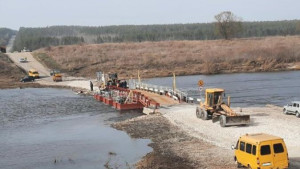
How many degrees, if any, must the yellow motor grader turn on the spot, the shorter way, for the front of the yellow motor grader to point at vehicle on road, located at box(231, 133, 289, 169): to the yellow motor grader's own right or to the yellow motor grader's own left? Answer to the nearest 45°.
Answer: approximately 45° to the yellow motor grader's own right

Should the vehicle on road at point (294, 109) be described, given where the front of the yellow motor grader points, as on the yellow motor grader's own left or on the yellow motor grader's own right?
on the yellow motor grader's own left

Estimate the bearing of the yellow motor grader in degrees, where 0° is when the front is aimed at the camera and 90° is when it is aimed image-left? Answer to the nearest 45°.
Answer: approximately 315°

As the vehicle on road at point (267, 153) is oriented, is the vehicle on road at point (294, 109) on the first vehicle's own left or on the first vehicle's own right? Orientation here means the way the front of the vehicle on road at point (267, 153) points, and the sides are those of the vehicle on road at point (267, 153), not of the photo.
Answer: on the first vehicle's own right
